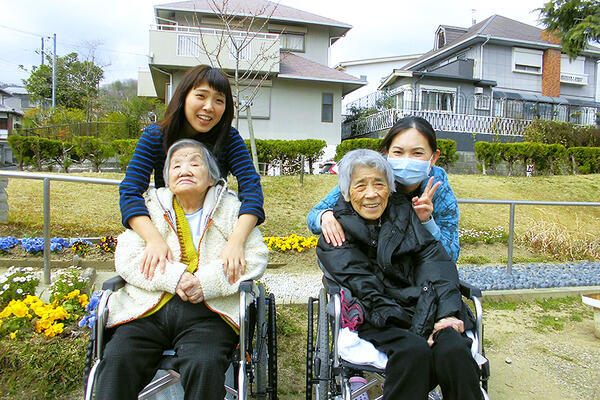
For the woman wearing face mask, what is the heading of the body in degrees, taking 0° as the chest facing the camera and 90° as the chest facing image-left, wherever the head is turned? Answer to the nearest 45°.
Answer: approximately 0°

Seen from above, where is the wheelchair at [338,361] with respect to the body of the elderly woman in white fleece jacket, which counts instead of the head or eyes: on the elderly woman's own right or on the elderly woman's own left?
on the elderly woman's own left

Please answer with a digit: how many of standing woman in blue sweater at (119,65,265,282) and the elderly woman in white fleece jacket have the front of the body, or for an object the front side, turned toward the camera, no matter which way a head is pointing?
2

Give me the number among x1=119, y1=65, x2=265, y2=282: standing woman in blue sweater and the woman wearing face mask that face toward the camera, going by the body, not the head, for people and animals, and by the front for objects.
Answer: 2
